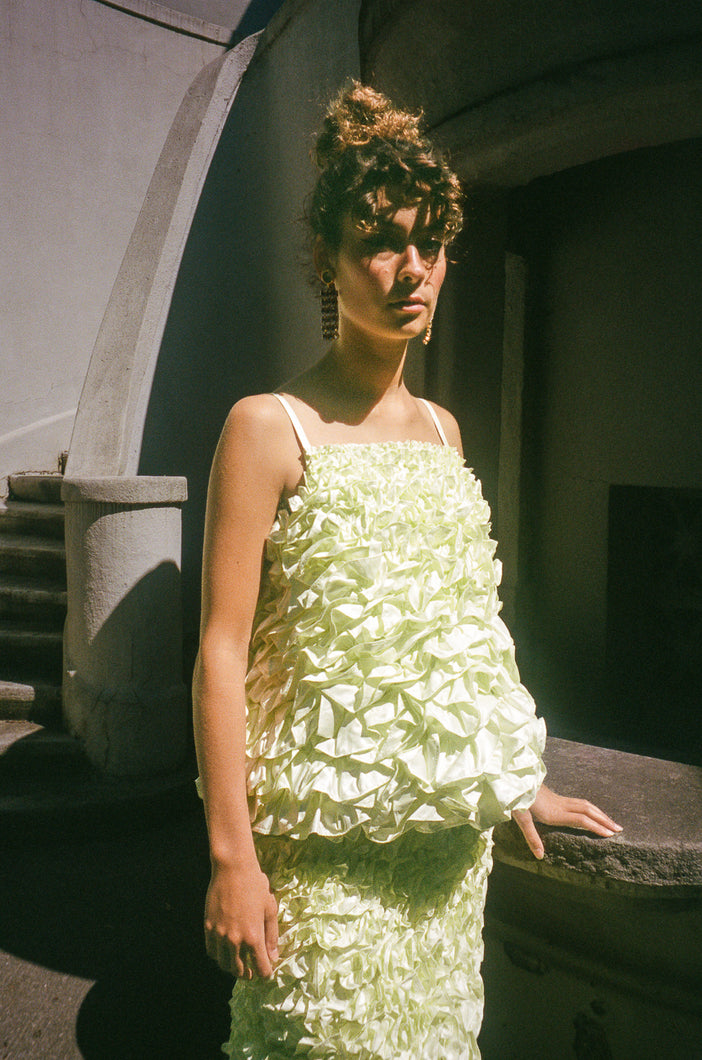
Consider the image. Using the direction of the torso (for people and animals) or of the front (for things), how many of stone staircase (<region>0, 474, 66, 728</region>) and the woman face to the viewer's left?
0

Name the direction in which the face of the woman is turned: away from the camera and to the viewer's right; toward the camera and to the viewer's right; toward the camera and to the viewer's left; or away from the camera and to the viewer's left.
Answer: toward the camera and to the viewer's right

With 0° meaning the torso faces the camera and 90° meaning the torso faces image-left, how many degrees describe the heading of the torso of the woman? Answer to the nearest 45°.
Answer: approximately 315°

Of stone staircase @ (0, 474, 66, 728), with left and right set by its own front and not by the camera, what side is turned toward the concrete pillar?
left

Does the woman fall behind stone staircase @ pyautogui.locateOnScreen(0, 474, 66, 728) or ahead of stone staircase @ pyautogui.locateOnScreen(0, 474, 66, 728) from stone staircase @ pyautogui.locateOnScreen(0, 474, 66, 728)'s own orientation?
ahead
